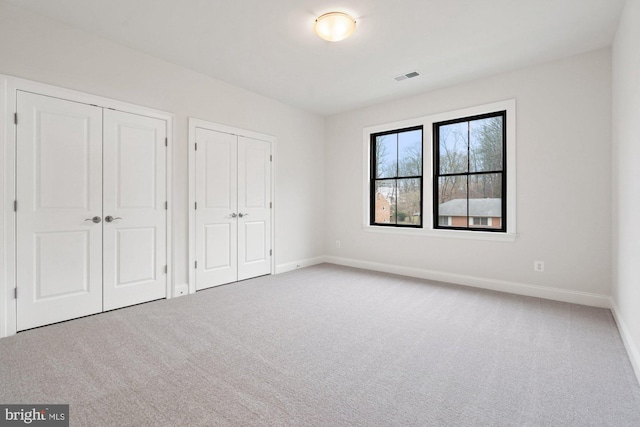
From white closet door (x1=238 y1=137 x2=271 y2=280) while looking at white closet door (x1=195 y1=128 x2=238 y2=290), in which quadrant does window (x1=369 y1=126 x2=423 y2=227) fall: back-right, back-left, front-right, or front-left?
back-left

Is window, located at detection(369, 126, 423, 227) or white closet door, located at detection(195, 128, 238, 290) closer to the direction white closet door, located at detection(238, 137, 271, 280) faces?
the window

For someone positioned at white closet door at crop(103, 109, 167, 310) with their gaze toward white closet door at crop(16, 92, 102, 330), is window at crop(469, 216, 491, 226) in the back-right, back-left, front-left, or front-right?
back-left

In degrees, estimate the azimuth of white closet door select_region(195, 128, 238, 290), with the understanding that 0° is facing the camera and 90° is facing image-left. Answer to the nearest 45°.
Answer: approximately 315°

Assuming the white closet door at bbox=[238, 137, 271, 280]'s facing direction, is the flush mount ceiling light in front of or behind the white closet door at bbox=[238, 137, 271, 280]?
in front

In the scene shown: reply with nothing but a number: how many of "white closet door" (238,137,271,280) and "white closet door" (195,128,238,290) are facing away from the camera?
0

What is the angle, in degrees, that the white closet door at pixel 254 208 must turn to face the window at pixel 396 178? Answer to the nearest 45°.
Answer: approximately 45° to its left

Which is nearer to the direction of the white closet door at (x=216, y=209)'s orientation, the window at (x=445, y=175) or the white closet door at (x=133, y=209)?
the window

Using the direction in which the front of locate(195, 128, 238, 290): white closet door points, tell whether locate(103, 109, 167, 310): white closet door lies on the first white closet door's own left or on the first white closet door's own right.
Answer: on the first white closet door's own right

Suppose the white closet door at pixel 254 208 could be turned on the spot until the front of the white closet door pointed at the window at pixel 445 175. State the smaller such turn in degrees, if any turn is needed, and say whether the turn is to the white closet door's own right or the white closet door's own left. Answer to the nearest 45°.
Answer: approximately 45° to the white closet door's own left

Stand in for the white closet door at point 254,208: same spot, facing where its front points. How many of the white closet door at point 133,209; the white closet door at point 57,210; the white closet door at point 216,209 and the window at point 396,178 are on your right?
3

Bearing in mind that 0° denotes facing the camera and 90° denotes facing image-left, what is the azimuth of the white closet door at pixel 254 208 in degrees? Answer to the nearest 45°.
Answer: approximately 315°

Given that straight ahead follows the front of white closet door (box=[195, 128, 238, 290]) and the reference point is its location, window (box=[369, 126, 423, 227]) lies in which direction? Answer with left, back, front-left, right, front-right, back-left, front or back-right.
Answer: front-left
